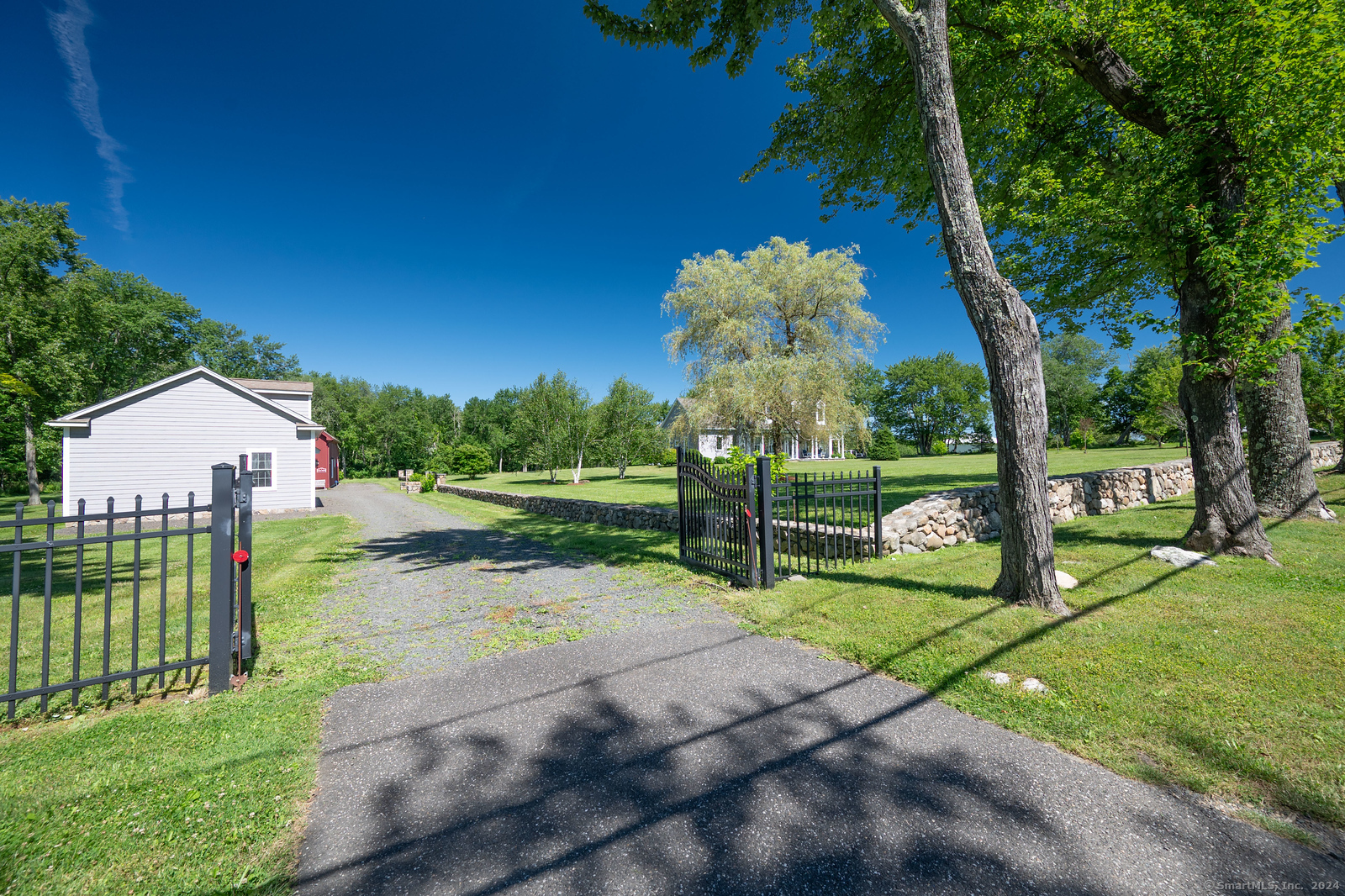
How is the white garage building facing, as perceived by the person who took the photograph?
facing to the right of the viewer

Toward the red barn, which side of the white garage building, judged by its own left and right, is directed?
left
